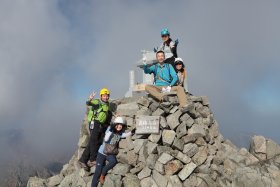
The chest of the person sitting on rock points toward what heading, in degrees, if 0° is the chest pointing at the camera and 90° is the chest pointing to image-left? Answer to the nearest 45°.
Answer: approximately 0°
